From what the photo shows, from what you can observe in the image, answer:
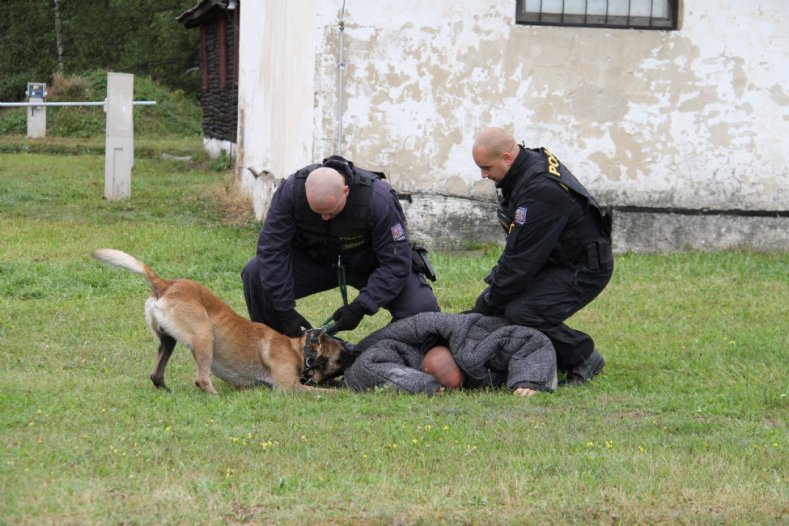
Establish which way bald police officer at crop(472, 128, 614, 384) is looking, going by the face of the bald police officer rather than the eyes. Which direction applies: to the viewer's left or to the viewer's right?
to the viewer's left

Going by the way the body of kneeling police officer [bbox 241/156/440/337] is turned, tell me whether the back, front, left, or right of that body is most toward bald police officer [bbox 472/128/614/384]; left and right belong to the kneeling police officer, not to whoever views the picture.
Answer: left

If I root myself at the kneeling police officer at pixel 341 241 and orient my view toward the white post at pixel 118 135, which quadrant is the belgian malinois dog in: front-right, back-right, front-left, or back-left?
back-left

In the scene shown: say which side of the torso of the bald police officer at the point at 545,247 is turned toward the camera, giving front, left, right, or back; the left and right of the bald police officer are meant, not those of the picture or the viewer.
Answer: left

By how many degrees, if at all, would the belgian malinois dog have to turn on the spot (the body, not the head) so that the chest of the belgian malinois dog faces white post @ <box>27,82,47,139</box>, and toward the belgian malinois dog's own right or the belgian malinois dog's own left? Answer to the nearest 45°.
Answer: approximately 90° to the belgian malinois dog's own left

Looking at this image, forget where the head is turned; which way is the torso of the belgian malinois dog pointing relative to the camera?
to the viewer's right

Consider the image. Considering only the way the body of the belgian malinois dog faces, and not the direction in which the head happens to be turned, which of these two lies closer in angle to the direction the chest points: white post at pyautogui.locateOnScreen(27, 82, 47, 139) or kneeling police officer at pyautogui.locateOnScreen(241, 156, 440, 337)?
the kneeling police officer

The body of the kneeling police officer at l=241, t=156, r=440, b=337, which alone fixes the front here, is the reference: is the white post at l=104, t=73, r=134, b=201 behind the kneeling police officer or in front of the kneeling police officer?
behind

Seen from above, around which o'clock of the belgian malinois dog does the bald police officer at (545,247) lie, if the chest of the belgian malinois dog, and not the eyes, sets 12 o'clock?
The bald police officer is roughly at 12 o'clock from the belgian malinois dog.

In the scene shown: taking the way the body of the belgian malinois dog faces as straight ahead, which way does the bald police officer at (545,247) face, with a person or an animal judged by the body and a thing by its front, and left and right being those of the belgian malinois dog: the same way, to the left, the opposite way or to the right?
the opposite way
